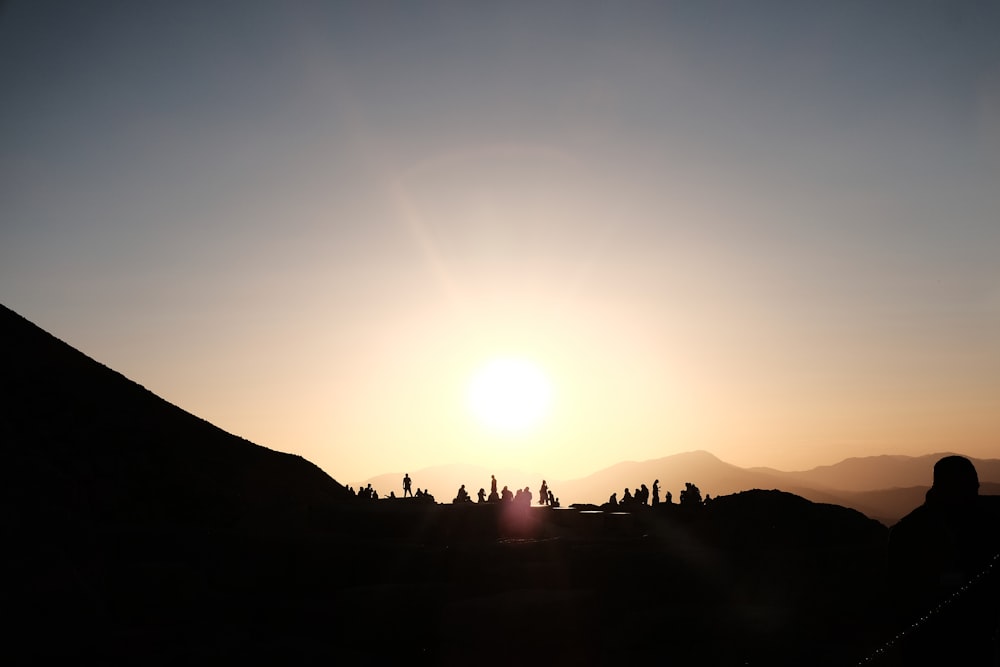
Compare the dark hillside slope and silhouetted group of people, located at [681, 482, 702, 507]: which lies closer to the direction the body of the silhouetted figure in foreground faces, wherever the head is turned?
the silhouetted group of people

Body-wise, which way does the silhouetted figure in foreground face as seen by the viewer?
away from the camera

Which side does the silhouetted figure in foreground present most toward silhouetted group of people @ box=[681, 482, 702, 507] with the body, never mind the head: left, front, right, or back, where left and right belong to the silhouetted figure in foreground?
front

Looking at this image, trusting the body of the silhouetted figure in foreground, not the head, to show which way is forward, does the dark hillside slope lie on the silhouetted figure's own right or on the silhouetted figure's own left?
on the silhouetted figure's own left
